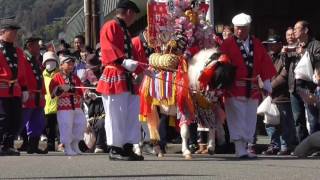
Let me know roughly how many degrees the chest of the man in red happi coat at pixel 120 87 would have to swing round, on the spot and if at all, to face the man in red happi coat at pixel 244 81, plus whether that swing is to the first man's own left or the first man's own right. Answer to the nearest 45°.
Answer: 0° — they already face them

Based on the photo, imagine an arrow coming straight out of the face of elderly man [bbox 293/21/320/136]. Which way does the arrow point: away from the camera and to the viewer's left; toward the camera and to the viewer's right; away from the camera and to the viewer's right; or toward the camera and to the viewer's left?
toward the camera and to the viewer's left

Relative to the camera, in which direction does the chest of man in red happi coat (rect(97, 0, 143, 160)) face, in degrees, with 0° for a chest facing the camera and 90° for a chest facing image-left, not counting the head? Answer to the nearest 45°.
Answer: approximately 270°

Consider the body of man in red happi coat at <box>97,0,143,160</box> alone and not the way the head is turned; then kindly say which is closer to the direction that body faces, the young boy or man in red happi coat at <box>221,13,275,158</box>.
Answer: the man in red happi coat

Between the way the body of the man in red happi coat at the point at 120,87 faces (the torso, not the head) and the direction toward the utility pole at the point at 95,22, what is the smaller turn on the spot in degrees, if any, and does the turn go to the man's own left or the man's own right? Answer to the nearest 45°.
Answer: approximately 90° to the man's own left

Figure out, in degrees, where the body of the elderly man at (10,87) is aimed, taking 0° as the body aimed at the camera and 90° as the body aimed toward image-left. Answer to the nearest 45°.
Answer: approximately 315°

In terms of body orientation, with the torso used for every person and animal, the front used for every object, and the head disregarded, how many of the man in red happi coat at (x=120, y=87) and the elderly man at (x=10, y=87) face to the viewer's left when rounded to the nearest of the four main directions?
0
